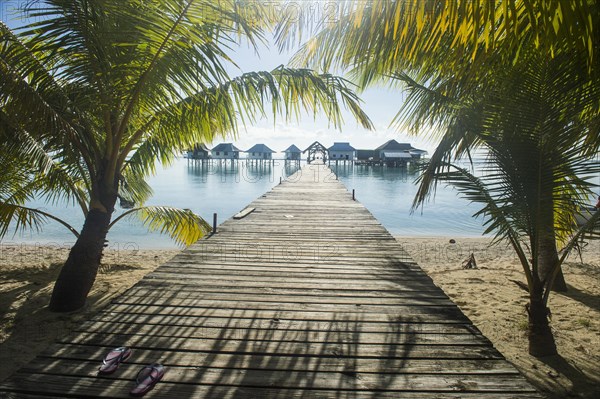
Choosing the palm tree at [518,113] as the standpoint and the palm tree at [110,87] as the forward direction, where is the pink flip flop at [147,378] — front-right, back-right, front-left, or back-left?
front-left

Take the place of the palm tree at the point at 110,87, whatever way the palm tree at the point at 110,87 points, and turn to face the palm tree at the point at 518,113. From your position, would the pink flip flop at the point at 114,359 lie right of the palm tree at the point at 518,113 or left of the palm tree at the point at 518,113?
right

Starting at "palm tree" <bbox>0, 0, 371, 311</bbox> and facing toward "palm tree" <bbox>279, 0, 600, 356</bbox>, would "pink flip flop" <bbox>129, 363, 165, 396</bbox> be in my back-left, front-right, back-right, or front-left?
front-right

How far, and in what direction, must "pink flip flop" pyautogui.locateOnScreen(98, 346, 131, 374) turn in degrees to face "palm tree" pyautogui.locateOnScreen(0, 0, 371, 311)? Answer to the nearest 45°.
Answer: approximately 45° to its left

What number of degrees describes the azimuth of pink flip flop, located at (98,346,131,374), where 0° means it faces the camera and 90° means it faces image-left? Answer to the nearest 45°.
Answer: approximately 225°

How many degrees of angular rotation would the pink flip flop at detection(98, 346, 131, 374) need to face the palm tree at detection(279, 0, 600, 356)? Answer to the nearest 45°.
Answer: approximately 45° to its right
